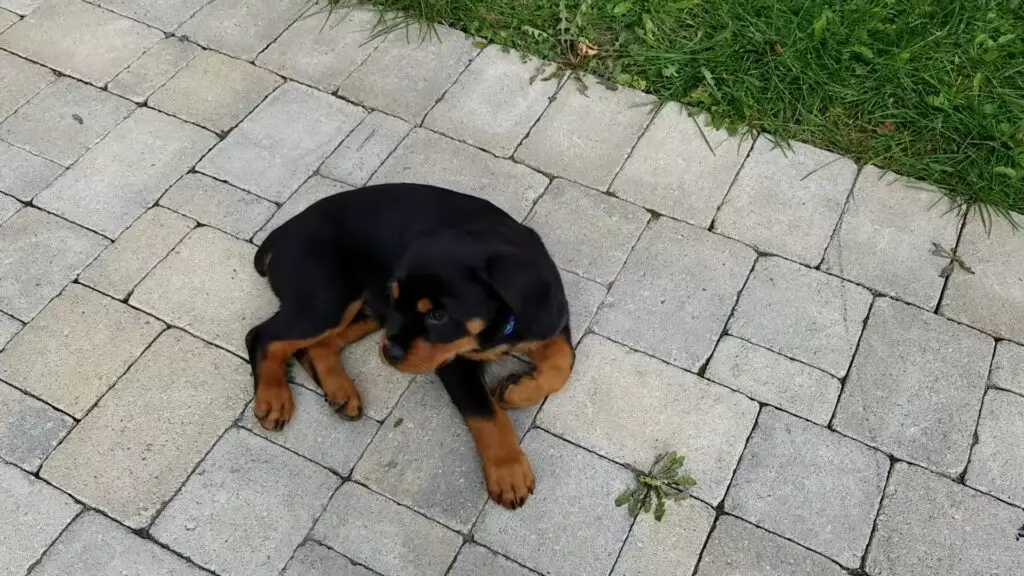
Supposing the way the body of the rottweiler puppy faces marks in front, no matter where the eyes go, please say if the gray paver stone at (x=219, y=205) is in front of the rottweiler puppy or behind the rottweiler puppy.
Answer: behind

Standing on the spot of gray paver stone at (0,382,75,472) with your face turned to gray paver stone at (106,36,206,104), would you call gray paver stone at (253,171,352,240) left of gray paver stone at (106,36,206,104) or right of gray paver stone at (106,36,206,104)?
right

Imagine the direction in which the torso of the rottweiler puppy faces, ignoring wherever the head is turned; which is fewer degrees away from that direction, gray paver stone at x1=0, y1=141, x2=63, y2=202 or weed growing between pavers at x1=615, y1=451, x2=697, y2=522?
the weed growing between pavers

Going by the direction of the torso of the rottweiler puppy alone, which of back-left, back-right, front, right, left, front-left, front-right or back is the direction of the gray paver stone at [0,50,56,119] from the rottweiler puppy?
back

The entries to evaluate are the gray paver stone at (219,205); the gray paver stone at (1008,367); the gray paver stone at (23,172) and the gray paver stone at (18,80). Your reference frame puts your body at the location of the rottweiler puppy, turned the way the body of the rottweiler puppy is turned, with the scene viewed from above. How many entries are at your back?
3

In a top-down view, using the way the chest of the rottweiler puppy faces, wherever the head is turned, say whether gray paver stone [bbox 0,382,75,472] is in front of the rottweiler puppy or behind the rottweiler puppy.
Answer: behind

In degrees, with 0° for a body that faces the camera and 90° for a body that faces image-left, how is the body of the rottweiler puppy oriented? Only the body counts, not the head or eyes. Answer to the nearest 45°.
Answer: approximately 315°

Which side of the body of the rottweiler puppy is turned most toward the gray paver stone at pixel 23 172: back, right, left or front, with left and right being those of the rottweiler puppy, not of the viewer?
back

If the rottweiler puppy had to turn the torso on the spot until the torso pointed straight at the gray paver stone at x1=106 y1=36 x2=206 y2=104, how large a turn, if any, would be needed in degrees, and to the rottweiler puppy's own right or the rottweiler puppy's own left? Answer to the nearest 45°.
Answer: approximately 180°
